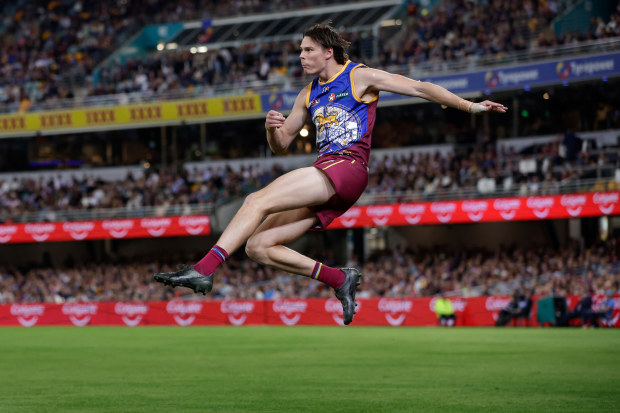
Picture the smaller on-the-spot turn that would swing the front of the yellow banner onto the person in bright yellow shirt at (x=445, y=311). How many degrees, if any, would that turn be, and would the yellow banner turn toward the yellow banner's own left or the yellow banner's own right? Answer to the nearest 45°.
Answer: approximately 45° to the yellow banner's own left

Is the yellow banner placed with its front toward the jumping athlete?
yes

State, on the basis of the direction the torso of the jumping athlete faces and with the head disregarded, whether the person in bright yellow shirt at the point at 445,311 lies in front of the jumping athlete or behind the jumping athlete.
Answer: behind

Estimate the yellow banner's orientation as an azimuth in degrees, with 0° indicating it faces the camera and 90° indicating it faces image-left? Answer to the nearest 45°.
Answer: approximately 0°
